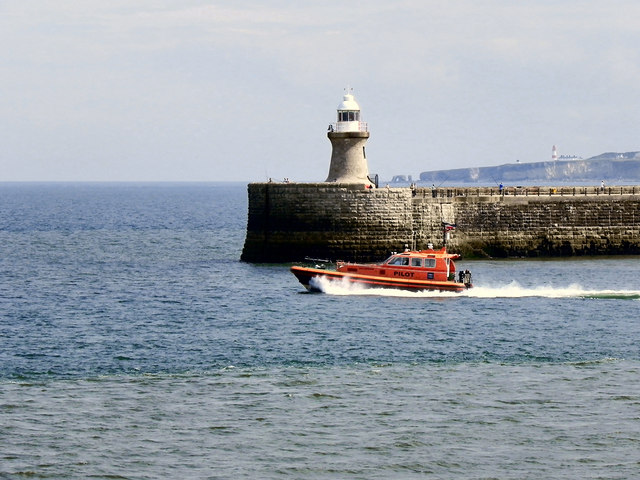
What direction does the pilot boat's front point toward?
to the viewer's left
